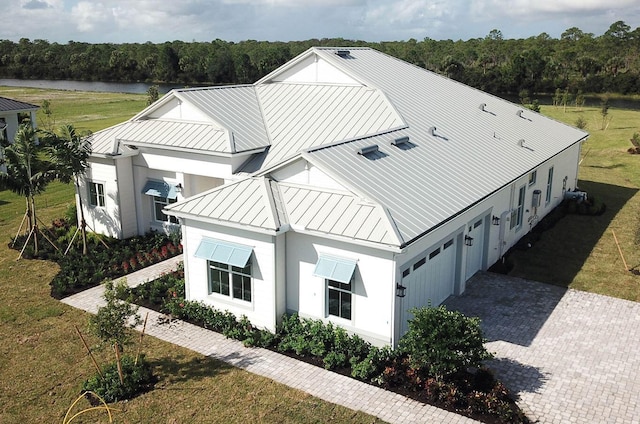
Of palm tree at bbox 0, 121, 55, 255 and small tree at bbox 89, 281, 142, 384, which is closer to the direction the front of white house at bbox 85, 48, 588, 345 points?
the small tree

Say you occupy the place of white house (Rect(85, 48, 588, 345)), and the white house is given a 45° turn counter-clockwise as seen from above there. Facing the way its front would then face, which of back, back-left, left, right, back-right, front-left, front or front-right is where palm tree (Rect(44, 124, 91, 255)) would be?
right

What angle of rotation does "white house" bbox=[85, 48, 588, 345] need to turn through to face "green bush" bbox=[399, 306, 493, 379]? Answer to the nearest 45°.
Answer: approximately 45° to its left

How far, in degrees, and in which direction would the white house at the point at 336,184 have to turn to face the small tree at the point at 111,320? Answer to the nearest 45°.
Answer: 0° — it already faces it

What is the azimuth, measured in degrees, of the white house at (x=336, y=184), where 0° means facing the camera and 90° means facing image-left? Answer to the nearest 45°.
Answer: approximately 45°

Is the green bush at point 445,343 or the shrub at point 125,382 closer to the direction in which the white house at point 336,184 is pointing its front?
the shrub

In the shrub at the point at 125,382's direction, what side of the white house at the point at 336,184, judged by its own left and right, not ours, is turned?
front
